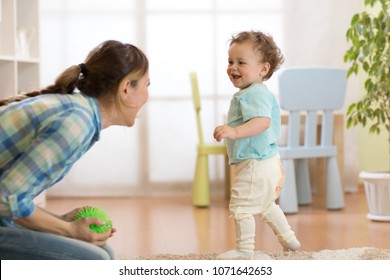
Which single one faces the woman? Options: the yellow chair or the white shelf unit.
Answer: the white shelf unit

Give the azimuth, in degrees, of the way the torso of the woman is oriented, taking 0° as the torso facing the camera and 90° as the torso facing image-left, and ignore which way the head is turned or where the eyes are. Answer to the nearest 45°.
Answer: approximately 270°

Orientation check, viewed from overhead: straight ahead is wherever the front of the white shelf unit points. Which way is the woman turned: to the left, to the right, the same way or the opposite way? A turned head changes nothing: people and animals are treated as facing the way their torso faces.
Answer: to the left

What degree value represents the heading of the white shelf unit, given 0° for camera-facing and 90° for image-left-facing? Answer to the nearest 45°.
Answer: approximately 0°

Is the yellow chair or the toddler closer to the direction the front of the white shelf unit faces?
the toddler

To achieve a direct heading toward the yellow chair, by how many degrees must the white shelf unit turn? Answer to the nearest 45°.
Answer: approximately 90° to its left

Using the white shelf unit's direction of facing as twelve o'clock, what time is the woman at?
The woman is roughly at 12 o'clock from the white shelf unit.

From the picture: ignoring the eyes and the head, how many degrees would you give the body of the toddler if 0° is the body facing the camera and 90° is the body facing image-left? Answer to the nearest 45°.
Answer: approximately 90°

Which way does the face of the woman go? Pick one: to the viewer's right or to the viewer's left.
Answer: to the viewer's right

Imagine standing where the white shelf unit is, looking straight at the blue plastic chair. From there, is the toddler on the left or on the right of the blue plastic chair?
right

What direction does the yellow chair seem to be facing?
to the viewer's right

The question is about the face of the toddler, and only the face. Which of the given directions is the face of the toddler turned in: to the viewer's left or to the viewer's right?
to the viewer's left

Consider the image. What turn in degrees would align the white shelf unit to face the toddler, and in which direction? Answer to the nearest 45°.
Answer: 0° — it already faces them

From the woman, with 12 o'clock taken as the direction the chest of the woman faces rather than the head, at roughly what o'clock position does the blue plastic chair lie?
The blue plastic chair is roughly at 10 o'clock from the woman.
